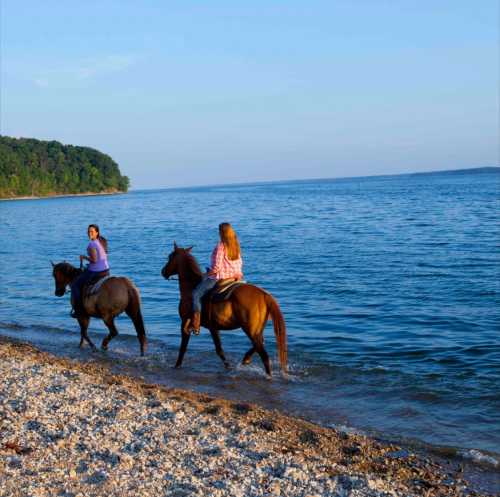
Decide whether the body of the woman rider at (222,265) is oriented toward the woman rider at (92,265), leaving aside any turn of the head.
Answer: yes

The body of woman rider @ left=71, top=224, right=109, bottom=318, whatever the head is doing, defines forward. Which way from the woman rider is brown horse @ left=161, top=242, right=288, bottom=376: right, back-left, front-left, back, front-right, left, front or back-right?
back-left

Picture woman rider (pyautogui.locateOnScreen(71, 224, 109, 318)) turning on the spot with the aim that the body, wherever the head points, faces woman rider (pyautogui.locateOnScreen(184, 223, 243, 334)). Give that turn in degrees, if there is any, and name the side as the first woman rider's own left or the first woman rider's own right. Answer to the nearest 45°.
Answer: approximately 135° to the first woman rider's own left

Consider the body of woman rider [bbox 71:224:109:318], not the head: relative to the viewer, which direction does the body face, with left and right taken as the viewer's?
facing to the left of the viewer

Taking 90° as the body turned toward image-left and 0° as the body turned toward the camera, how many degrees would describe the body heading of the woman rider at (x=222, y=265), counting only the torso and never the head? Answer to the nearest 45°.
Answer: approximately 135°
